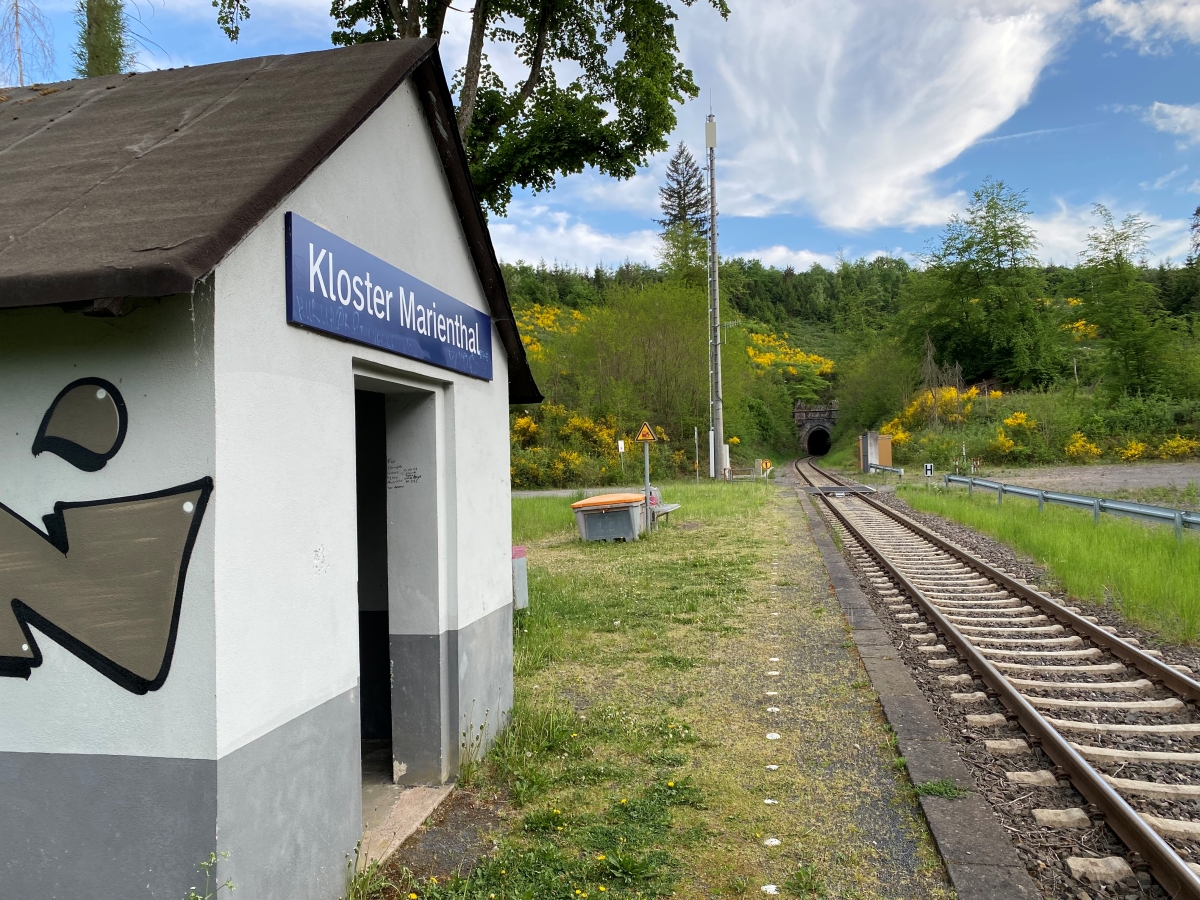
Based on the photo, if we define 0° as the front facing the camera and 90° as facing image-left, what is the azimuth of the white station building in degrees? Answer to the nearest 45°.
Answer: approximately 315°

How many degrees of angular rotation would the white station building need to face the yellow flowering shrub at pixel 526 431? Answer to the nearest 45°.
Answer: approximately 135° to its left

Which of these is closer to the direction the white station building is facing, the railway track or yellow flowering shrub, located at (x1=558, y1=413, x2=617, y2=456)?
the railway track

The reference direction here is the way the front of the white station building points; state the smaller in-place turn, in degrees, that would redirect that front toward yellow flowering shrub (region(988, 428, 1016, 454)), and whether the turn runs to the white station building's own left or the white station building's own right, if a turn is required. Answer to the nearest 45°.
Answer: approximately 90° to the white station building's own left

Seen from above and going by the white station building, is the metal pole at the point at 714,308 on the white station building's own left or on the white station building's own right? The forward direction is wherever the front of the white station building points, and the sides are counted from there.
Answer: on the white station building's own left

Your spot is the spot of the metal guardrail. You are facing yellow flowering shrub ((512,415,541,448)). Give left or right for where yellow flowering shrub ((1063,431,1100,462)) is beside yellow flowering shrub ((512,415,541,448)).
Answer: right

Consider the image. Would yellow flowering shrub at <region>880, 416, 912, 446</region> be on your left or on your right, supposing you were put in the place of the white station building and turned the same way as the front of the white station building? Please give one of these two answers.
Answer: on your left

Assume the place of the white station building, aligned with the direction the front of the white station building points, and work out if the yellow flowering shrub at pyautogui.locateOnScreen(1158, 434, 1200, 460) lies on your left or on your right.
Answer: on your left

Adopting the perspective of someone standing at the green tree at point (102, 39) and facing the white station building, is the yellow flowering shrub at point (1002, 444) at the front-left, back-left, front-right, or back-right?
back-left

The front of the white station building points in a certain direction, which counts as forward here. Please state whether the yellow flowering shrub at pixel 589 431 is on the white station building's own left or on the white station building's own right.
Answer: on the white station building's own left

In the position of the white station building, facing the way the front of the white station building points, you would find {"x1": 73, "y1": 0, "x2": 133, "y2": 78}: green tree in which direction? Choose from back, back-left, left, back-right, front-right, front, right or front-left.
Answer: back-left

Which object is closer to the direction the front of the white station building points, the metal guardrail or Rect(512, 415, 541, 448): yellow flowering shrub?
the metal guardrail
